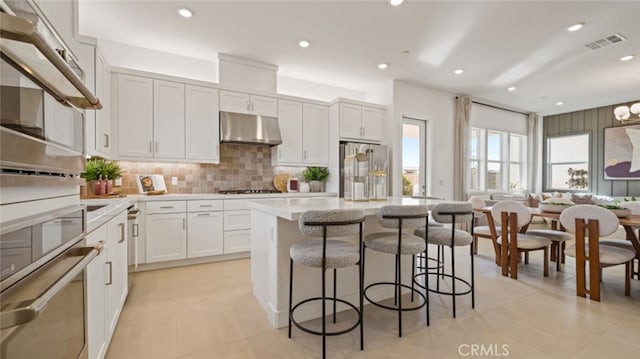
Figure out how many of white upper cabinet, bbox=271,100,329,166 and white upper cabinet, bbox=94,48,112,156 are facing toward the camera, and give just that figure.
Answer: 1

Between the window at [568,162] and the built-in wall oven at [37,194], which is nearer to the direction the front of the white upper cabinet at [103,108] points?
the window

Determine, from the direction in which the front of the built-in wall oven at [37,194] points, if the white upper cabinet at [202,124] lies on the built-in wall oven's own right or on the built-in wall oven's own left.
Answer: on the built-in wall oven's own left

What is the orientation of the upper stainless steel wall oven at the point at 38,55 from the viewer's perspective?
to the viewer's right

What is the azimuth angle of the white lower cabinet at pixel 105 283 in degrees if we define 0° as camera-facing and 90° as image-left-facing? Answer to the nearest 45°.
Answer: approximately 270°

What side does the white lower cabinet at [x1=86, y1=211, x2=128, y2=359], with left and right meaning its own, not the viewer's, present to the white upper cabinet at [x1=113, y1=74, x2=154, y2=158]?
left

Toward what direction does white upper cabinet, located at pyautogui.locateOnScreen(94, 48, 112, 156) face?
to the viewer's right

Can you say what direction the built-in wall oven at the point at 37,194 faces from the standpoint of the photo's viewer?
facing to the right of the viewer

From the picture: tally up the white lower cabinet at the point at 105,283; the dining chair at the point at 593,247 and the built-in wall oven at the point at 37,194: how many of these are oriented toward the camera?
0

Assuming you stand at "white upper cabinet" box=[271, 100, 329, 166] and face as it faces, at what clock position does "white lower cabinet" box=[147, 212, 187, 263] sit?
The white lower cabinet is roughly at 2 o'clock from the white upper cabinet.

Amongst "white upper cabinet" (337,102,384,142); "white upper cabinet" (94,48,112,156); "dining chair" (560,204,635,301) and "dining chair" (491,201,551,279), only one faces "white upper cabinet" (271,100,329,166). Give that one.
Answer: "white upper cabinet" (94,48,112,156)

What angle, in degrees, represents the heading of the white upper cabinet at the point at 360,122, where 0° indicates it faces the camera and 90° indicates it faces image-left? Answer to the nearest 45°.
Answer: approximately 315°

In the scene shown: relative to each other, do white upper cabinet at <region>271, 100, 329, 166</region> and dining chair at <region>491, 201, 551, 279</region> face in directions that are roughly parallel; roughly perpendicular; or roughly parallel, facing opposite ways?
roughly perpendicular

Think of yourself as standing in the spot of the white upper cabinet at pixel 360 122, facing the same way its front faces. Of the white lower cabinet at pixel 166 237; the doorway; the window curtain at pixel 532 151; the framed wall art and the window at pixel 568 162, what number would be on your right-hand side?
1

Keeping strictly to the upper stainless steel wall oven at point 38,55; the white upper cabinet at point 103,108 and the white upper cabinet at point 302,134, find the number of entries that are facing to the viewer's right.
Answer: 2

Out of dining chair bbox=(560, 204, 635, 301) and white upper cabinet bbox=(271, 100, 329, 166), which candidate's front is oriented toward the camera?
the white upper cabinet

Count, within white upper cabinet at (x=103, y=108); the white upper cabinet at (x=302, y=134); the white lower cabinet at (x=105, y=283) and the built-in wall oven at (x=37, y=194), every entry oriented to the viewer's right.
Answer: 3
